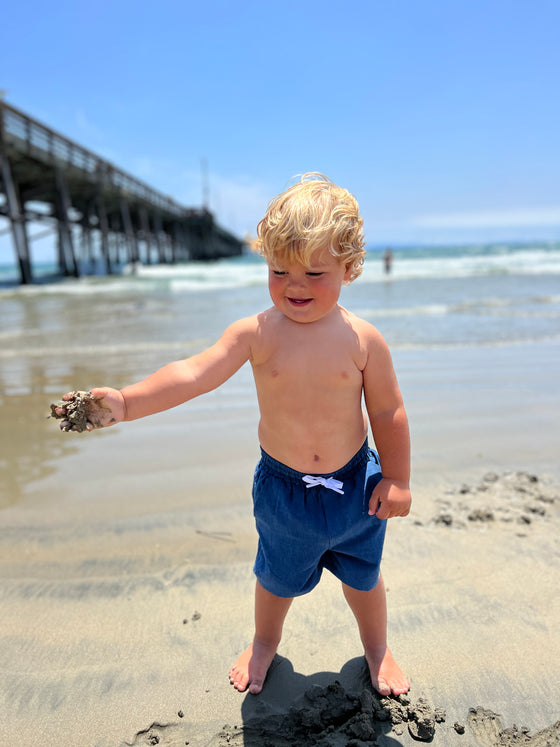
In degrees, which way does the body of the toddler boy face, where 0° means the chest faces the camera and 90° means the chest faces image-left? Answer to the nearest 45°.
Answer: approximately 0°

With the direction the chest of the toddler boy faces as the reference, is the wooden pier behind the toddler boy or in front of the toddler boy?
behind

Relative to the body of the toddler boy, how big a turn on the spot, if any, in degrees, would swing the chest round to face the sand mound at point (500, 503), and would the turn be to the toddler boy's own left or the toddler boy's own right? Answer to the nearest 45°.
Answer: approximately 135° to the toddler boy's own left
